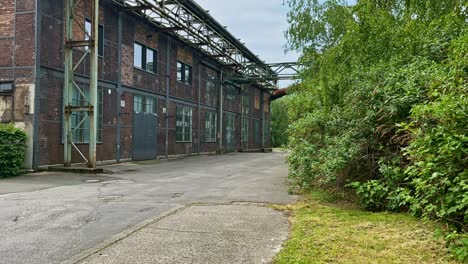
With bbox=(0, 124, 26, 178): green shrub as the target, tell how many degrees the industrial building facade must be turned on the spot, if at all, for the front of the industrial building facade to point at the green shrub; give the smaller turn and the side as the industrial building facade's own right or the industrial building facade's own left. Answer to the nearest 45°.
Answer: approximately 90° to the industrial building facade's own right

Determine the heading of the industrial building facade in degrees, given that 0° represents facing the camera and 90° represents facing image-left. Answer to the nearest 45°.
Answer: approximately 315°

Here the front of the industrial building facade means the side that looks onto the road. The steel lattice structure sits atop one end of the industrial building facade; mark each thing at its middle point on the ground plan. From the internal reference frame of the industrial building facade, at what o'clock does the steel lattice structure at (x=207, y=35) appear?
The steel lattice structure is roughly at 9 o'clock from the industrial building facade.
